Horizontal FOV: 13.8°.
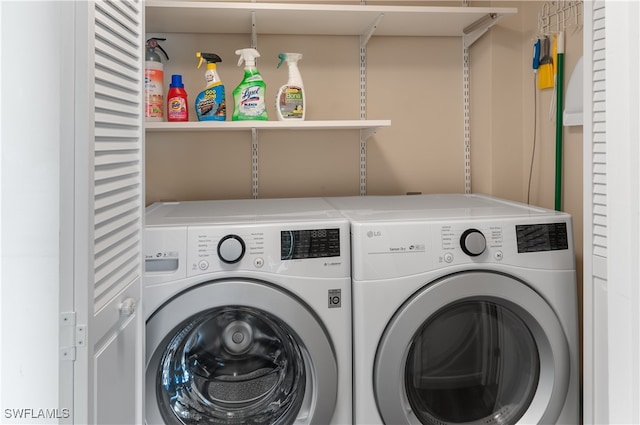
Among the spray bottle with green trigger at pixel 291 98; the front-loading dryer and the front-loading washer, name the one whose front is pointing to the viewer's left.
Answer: the spray bottle with green trigger

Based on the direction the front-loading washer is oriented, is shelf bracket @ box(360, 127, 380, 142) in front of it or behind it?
behind

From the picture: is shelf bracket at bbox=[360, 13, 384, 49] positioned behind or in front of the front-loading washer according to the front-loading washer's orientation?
behind

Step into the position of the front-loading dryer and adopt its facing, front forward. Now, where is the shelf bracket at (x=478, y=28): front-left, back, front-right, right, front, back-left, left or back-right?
back

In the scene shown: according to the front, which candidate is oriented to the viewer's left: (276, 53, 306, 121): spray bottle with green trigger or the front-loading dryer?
the spray bottle with green trigger
